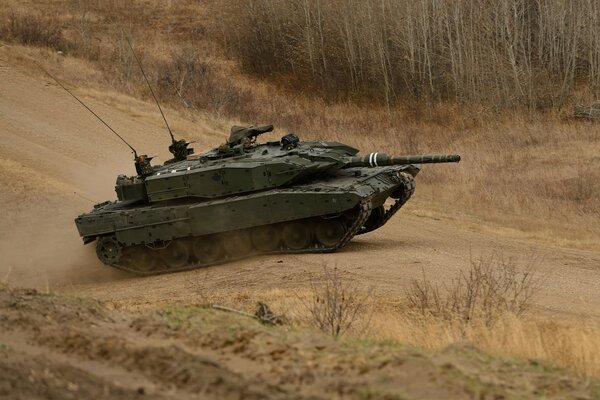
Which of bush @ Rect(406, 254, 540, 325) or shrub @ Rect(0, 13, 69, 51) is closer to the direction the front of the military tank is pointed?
the bush

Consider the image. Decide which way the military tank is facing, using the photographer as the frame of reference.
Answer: facing the viewer and to the right of the viewer

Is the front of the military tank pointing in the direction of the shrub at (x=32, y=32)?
no

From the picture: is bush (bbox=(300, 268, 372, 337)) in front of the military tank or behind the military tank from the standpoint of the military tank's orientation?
in front

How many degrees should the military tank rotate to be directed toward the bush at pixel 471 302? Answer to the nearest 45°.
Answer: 0° — it already faces it
